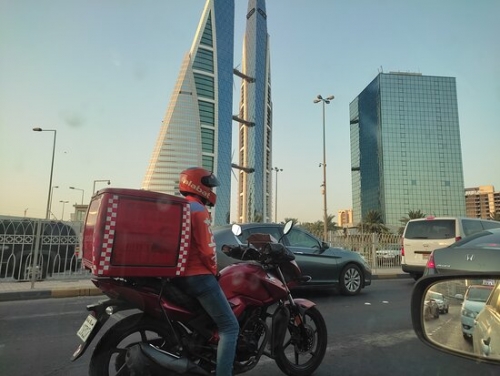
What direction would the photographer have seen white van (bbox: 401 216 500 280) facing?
facing away from the viewer and to the right of the viewer

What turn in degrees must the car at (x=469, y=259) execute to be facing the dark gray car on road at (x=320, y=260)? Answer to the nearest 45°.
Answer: approximately 90° to its left

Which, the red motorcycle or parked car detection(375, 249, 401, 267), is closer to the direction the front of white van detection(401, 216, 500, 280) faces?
the parked car

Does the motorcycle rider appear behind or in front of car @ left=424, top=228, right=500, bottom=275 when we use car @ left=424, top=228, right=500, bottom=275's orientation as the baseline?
behind

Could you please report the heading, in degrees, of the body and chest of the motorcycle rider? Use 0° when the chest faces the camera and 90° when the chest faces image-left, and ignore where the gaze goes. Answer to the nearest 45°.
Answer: approximately 270°

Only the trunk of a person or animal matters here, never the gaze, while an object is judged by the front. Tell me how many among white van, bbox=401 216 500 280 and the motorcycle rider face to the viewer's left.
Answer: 0

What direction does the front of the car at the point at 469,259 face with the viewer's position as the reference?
facing away from the viewer and to the right of the viewer

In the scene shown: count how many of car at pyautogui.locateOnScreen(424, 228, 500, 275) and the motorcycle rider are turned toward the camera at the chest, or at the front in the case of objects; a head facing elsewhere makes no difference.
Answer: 0
